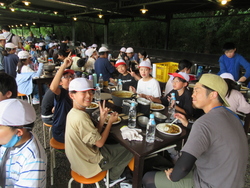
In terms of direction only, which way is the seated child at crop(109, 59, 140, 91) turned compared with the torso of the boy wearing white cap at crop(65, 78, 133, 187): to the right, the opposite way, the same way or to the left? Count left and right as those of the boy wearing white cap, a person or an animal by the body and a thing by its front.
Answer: to the right

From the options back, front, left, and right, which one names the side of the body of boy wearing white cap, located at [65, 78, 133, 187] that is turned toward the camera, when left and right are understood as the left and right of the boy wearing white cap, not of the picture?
right

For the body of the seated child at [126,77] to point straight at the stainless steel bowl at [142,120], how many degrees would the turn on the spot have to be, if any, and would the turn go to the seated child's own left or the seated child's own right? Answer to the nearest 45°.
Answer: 0° — they already face it

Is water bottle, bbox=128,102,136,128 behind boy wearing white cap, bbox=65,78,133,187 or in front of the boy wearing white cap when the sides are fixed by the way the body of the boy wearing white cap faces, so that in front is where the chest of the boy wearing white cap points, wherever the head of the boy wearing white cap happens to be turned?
in front

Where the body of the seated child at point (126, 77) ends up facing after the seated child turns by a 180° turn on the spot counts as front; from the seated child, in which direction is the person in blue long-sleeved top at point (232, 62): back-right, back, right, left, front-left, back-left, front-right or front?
right

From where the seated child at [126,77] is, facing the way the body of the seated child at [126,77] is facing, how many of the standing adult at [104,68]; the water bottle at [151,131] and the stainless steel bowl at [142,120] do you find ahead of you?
2

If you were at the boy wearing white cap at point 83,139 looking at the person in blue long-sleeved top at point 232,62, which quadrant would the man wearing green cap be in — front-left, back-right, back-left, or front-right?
front-right

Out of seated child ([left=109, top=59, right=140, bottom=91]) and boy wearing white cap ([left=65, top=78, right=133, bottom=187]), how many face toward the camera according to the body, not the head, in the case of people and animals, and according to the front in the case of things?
1

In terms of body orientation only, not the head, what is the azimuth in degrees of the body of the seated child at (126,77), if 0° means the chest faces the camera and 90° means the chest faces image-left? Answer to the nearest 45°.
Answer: approximately 0°

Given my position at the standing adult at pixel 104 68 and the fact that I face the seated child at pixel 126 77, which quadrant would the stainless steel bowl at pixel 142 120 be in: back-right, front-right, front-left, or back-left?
front-right

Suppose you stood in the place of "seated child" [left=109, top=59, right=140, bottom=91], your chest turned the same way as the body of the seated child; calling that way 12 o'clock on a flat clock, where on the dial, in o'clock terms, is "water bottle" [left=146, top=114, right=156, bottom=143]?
The water bottle is roughly at 12 o'clock from the seated child.

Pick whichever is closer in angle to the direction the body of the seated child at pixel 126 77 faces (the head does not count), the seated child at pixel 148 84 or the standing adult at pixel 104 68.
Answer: the seated child

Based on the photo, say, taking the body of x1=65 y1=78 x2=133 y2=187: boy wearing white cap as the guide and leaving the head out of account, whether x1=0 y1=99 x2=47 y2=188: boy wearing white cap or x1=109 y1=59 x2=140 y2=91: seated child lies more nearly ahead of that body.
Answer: the seated child

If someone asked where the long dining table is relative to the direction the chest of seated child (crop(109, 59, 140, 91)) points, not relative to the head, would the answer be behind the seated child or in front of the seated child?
in front

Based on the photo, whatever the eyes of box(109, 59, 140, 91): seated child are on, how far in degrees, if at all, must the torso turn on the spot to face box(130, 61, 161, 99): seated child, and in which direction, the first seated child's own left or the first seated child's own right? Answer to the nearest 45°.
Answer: approximately 45° to the first seated child's own left
